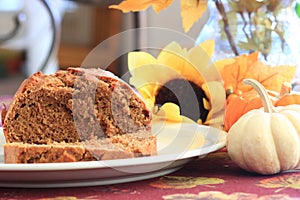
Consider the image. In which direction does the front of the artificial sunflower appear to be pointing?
toward the camera
